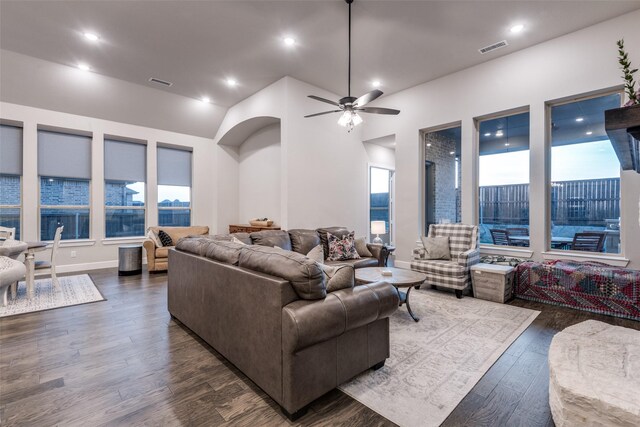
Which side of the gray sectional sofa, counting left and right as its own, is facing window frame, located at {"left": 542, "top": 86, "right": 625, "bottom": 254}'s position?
front

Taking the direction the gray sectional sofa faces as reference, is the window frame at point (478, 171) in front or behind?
in front

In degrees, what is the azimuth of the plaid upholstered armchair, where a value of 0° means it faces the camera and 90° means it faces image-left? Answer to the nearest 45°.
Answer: approximately 45°

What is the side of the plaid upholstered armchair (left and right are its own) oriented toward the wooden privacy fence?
back

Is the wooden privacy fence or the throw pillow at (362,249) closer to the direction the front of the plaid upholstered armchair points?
the throw pillow

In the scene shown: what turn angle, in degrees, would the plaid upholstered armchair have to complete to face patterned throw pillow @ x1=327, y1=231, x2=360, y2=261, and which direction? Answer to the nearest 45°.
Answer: approximately 45° to its right

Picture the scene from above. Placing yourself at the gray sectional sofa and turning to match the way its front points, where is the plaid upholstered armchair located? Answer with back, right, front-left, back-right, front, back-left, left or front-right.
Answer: front

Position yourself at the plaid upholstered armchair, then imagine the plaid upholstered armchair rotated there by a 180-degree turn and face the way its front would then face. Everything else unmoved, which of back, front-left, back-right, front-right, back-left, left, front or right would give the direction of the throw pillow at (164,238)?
back-left

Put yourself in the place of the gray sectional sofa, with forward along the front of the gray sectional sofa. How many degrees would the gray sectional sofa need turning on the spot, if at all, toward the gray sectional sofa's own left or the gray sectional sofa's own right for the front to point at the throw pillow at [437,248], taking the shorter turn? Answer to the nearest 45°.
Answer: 0° — it already faces it

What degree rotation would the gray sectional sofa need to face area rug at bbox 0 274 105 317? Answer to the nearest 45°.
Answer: approximately 90° to its left

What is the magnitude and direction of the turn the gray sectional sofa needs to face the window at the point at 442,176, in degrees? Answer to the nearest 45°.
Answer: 0° — it already faces it

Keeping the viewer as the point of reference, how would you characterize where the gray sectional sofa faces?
facing away from the viewer and to the right of the viewer

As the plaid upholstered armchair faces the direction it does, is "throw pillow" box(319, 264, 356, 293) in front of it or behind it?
in front

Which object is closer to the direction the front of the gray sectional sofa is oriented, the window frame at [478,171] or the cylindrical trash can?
the window frame

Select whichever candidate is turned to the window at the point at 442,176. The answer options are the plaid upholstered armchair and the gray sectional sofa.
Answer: the gray sectional sofa

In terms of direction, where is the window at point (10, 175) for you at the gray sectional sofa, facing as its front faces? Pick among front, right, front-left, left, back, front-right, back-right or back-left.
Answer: left
